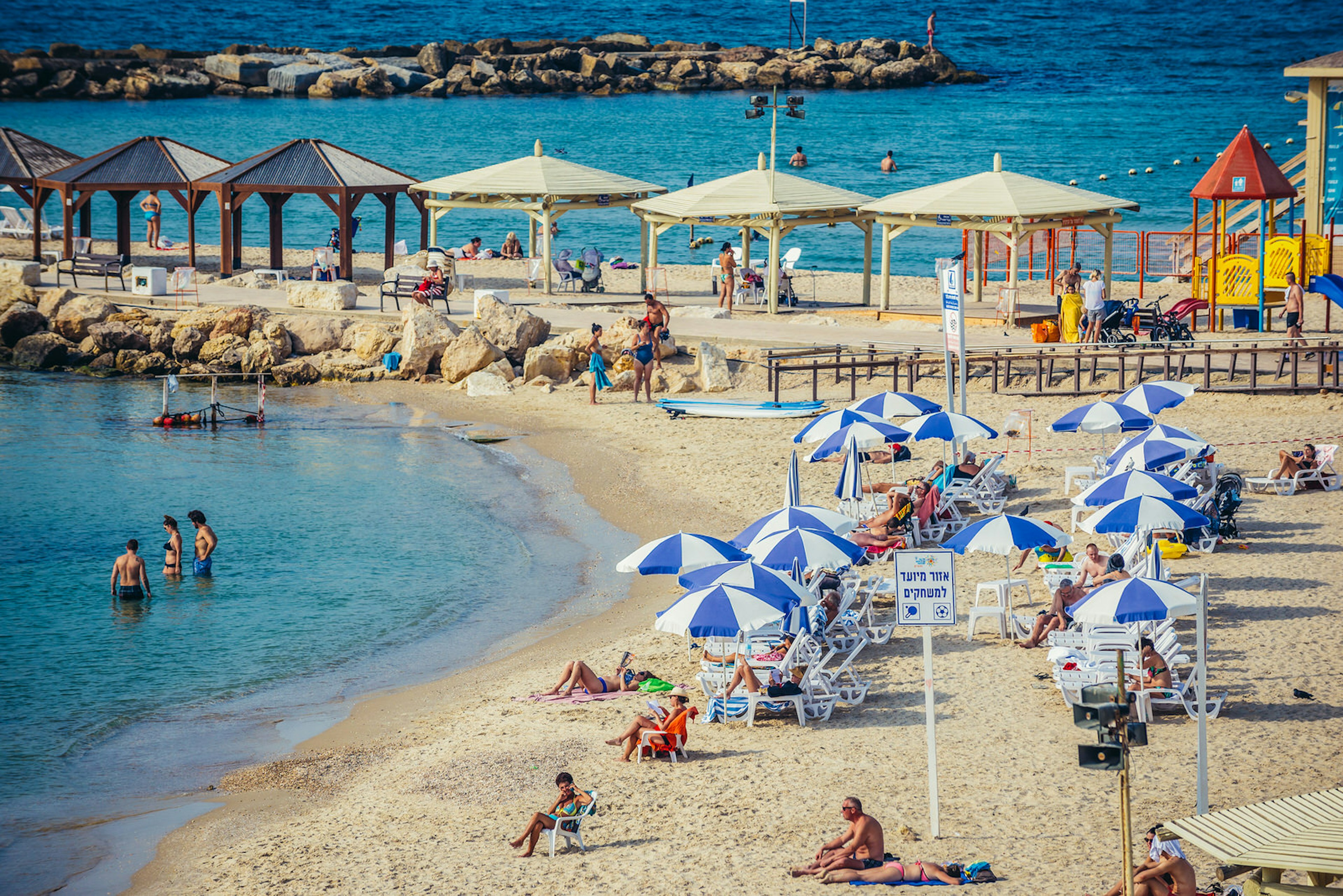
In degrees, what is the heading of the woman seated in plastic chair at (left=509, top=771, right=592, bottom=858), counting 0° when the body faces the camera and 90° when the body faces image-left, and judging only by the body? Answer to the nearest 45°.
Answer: approximately 45°

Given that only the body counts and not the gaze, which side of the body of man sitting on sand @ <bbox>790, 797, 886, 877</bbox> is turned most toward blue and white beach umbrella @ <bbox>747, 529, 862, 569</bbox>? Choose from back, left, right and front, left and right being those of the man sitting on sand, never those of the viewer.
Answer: right

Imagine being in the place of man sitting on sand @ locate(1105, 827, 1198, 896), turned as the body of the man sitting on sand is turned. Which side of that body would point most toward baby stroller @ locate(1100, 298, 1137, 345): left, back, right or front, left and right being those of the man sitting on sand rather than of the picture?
right

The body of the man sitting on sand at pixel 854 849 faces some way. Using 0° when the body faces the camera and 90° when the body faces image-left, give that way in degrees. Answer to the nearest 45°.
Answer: approximately 90°

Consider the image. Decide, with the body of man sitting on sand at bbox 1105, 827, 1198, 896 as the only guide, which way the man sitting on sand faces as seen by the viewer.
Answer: to the viewer's left

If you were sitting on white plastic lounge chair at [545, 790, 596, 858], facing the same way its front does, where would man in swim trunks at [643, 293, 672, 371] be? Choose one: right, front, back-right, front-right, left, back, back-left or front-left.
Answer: back-right

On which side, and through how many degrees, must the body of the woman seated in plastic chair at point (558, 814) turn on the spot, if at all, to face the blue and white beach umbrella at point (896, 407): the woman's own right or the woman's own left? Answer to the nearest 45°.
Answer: approximately 180°
